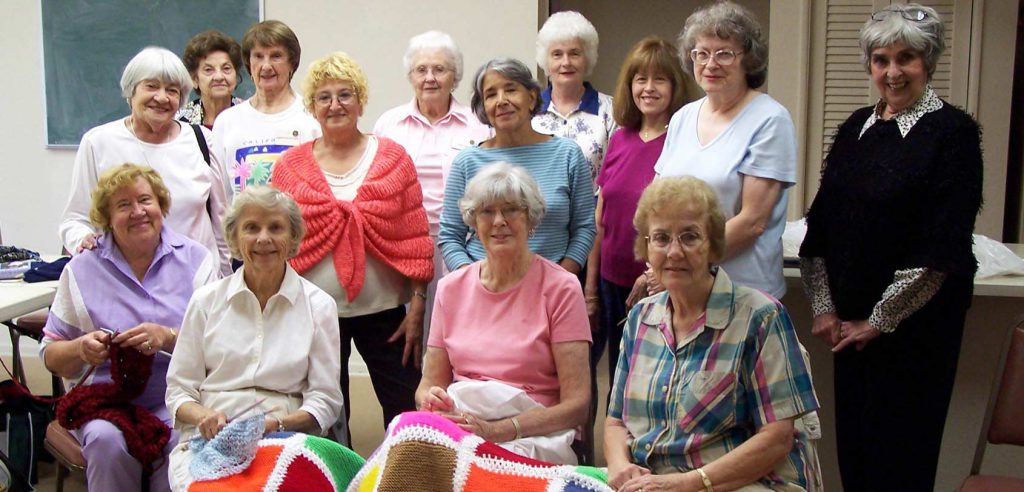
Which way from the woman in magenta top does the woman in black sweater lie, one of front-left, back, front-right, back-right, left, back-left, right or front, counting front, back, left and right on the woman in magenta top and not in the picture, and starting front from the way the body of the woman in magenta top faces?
front-left

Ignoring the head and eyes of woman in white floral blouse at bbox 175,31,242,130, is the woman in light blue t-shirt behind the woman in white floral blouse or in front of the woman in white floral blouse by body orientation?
in front

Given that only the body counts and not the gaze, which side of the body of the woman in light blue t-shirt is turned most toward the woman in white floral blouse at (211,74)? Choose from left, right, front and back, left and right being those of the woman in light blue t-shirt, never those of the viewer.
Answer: right

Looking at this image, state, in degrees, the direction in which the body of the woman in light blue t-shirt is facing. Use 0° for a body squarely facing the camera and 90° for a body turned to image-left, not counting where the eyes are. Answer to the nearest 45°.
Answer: approximately 45°

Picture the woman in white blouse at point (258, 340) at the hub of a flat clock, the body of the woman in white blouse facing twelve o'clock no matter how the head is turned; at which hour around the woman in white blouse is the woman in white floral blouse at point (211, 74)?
The woman in white floral blouse is roughly at 6 o'clock from the woman in white blouse.

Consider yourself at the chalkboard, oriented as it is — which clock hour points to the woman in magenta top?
The woman in magenta top is roughly at 11 o'clock from the chalkboard.

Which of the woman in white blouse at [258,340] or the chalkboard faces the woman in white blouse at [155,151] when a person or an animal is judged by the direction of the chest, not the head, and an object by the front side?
the chalkboard

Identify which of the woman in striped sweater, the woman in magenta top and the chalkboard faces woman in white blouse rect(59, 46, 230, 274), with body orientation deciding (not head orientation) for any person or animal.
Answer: the chalkboard
